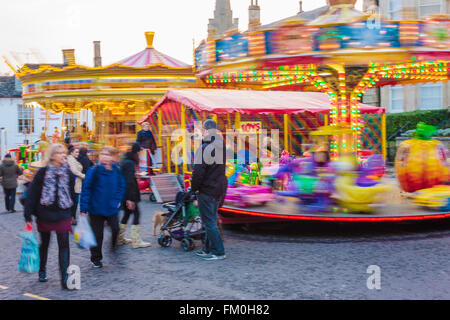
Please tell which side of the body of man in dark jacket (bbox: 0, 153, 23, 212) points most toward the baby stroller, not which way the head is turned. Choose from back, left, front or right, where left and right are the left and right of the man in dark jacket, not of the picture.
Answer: back

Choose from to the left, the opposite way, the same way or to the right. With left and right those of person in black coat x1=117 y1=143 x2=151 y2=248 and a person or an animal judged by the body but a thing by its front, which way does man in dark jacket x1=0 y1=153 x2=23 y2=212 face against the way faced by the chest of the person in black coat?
to the left

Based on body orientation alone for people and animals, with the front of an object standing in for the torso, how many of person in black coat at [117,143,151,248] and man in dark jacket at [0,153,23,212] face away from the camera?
1

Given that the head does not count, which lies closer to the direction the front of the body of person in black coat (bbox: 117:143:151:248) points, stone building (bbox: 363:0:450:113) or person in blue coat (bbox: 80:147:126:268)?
the stone building
